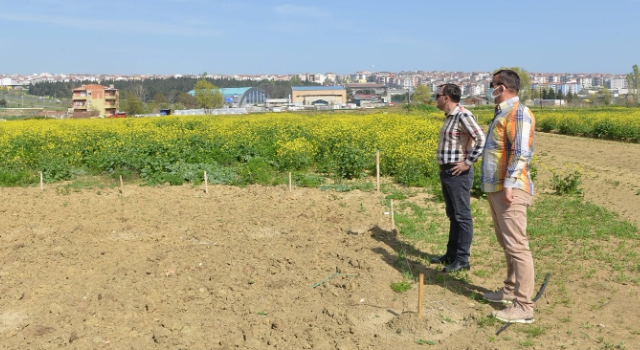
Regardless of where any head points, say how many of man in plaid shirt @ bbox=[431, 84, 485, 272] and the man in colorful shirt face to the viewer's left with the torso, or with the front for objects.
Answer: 2

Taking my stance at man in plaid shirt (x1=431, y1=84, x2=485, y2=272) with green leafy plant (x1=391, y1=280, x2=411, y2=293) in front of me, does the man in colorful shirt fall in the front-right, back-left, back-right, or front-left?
front-left

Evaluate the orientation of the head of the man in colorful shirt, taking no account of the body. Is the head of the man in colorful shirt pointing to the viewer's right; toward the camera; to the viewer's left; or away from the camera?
to the viewer's left

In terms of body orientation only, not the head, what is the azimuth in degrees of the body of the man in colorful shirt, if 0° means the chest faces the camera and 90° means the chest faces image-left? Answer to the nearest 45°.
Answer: approximately 90°

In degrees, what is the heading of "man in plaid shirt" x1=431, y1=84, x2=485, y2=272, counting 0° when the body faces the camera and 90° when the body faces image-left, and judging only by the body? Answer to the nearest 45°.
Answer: approximately 90°

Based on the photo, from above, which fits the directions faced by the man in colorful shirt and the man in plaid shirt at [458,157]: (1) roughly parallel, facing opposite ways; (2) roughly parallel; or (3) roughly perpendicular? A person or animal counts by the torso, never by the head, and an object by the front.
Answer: roughly parallel

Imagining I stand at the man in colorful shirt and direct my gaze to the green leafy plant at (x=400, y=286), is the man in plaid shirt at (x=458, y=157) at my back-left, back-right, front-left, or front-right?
front-right

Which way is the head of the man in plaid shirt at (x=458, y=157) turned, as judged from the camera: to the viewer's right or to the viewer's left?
to the viewer's left
